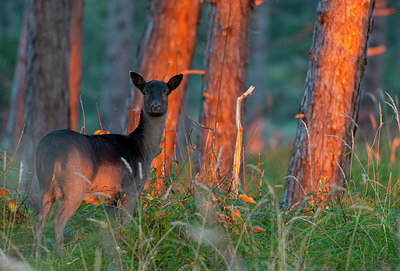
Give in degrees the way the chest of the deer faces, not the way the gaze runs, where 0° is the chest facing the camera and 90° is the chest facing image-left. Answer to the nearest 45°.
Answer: approximately 225°

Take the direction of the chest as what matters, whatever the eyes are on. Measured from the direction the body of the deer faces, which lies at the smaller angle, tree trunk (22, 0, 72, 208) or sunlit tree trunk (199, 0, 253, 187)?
the sunlit tree trunk

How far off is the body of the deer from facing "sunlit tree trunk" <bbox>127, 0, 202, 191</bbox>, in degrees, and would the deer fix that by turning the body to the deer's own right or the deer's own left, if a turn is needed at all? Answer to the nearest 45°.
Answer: approximately 45° to the deer's own left

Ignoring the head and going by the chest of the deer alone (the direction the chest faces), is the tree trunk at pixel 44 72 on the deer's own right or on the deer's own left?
on the deer's own left

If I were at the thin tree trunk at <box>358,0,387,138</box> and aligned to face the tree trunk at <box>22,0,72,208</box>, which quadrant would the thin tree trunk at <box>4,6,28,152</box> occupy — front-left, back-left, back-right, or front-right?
front-right

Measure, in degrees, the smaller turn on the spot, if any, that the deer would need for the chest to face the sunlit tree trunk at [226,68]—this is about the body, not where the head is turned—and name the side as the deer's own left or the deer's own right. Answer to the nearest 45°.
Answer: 0° — it already faces it

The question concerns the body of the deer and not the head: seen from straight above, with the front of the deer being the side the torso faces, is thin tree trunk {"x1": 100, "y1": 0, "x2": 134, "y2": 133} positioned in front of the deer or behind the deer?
in front

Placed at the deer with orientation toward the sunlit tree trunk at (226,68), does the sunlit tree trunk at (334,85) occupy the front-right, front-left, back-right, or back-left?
front-right

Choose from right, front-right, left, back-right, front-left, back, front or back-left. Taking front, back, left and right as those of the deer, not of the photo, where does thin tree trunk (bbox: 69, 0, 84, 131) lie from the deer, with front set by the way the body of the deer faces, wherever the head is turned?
front-left

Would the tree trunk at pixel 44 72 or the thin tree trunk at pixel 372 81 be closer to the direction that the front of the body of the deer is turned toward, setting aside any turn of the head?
the thin tree trunk

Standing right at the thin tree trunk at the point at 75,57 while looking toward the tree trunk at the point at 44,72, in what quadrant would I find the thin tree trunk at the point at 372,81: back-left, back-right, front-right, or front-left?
back-left

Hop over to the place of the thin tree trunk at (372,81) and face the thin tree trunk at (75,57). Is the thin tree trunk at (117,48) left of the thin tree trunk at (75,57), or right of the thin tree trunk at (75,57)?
right

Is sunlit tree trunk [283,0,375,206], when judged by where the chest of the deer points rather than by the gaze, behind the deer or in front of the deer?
in front
